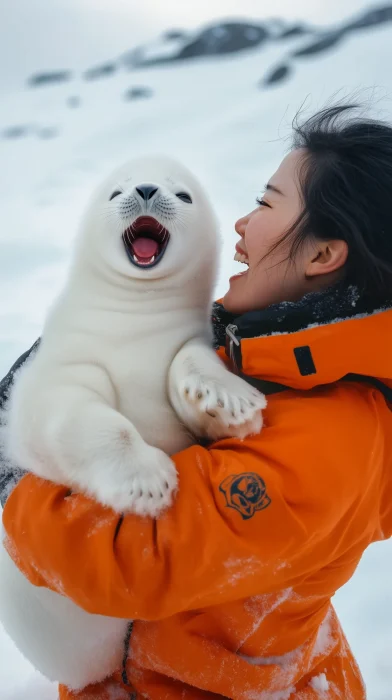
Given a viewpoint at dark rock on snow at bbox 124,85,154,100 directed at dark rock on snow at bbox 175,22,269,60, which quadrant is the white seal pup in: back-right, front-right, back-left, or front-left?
back-right

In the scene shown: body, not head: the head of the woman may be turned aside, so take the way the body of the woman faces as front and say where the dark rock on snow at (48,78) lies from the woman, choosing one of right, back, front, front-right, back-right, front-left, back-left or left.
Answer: right

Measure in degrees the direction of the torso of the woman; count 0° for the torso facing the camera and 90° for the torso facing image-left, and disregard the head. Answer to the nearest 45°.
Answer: approximately 90°

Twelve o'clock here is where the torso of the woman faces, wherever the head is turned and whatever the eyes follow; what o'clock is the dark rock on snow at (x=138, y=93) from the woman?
The dark rock on snow is roughly at 3 o'clock from the woman.

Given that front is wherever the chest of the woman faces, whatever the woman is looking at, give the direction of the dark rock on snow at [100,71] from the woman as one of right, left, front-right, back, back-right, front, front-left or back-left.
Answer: right

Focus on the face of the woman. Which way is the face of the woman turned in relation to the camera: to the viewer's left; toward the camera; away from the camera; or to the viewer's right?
to the viewer's left

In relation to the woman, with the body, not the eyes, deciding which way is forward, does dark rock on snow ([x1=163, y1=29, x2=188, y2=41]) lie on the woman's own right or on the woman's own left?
on the woman's own right
